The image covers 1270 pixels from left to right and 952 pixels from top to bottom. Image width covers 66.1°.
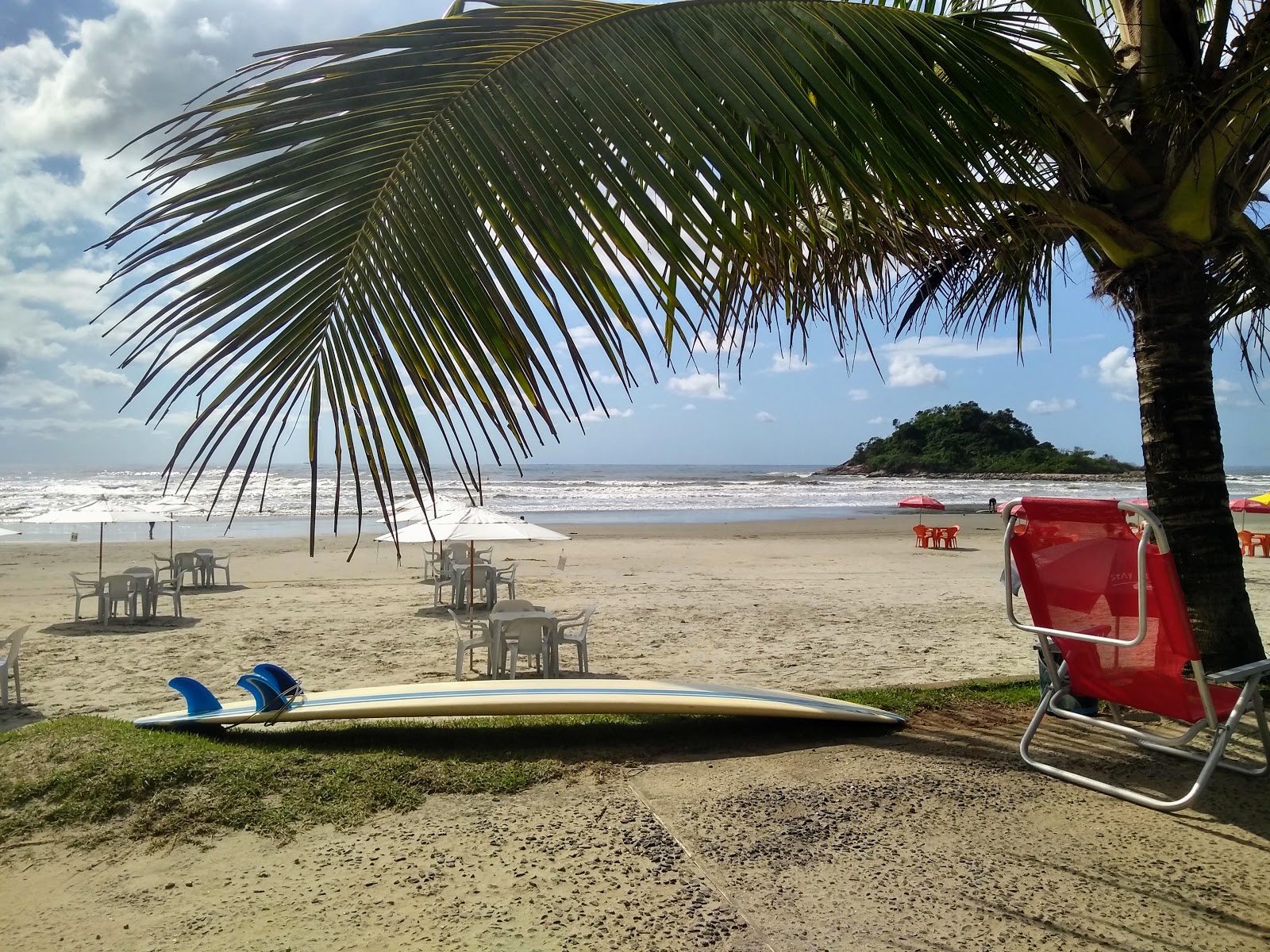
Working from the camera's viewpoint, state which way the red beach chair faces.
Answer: facing away from the viewer and to the right of the viewer

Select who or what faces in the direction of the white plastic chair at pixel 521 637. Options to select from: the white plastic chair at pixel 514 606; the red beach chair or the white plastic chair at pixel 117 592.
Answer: the white plastic chair at pixel 514 606

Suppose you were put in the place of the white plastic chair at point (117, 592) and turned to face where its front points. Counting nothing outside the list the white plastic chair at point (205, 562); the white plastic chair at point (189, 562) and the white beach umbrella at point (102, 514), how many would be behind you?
0

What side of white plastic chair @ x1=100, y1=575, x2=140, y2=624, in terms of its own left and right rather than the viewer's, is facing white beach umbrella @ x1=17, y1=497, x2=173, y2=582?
front

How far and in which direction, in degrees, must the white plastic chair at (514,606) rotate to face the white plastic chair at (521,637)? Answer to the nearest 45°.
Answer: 0° — it already faces it

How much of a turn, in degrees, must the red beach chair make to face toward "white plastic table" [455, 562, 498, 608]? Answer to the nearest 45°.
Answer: approximately 90° to its left

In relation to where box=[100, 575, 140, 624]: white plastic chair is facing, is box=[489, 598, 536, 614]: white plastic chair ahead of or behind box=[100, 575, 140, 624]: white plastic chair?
behind

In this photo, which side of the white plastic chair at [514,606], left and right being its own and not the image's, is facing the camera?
front

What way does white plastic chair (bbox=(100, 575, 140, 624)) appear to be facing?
away from the camera

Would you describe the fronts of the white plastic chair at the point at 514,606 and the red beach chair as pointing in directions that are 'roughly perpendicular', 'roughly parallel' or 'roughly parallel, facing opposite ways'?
roughly perpendicular

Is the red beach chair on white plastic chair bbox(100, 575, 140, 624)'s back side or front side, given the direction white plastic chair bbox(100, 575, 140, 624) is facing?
on the back side

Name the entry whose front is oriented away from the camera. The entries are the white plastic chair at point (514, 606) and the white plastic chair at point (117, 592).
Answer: the white plastic chair at point (117, 592)

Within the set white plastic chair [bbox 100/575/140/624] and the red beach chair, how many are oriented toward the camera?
0
